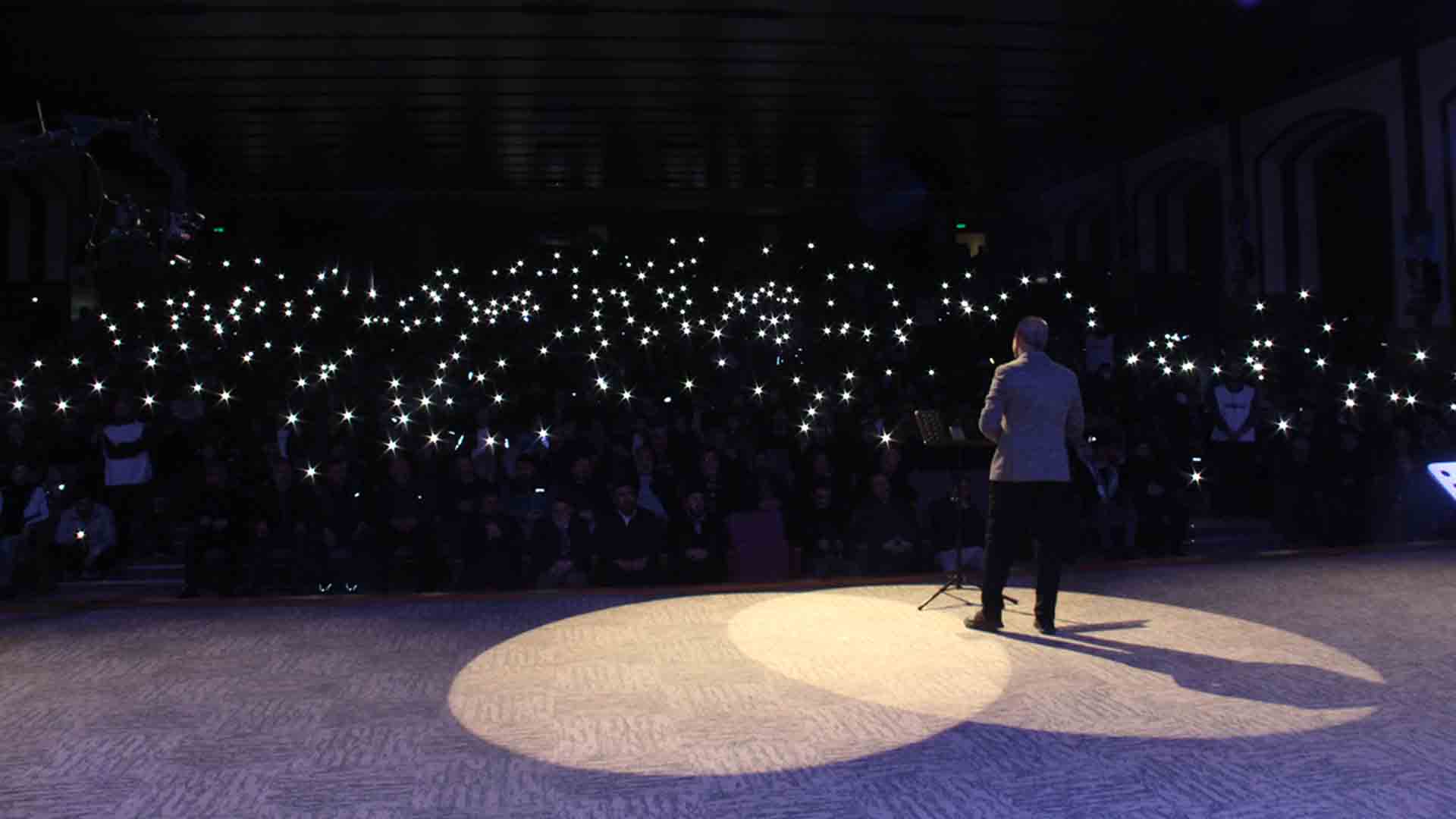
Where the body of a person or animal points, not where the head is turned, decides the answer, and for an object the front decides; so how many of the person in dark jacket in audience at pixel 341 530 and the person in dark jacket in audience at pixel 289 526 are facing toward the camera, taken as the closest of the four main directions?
2

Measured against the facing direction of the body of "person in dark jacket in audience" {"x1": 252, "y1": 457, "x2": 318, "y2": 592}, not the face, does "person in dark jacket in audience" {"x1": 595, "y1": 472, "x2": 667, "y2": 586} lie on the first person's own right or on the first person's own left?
on the first person's own left

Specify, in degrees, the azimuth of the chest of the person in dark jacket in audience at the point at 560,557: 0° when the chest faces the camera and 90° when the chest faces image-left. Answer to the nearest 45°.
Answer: approximately 0°

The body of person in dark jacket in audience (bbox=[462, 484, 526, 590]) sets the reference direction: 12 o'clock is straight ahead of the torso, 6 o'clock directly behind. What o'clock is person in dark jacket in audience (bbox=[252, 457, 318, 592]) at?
person in dark jacket in audience (bbox=[252, 457, 318, 592]) is roughly at 4 o'clock from person in dark jacket in audience (bbox=[462, 484, 526, 590]).

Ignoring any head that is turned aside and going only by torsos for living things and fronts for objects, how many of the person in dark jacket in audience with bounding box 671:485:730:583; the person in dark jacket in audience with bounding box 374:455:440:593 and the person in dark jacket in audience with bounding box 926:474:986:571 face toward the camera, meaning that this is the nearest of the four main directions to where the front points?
3

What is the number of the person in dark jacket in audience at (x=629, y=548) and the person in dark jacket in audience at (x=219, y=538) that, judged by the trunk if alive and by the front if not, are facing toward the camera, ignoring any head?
2

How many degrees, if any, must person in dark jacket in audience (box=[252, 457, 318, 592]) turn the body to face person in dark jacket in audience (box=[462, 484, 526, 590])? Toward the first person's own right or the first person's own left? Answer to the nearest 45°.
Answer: approximately 45° to the first person's own left

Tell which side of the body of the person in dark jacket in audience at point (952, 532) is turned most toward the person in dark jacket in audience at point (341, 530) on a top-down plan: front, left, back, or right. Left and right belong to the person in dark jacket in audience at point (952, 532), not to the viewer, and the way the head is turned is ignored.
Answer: right

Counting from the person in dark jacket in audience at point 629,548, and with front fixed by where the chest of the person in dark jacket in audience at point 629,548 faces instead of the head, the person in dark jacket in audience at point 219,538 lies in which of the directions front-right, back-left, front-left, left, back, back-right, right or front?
right
